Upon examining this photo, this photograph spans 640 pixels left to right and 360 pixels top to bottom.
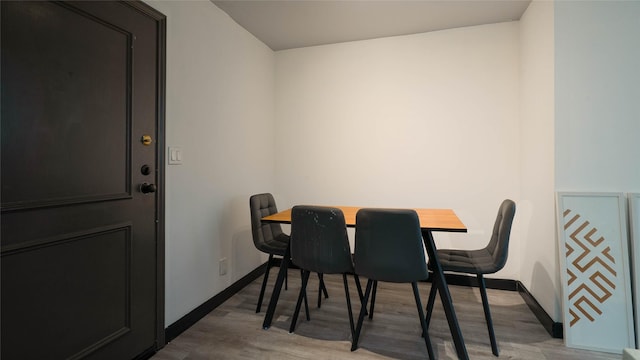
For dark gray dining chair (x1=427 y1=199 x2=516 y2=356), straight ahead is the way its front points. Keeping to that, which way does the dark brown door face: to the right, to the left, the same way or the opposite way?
the opposite way

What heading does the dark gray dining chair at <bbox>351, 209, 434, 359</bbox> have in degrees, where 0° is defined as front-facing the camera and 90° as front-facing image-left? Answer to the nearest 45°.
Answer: approximately 180°

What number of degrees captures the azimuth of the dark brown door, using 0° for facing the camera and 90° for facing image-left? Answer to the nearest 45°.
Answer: approximately 315°

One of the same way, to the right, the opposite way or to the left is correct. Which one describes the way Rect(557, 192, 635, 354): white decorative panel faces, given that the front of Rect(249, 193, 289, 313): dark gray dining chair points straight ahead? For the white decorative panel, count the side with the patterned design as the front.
to the right

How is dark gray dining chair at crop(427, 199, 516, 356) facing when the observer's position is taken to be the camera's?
facing to the left of the viewer

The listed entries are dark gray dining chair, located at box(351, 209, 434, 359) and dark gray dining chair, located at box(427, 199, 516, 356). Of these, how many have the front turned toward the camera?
0

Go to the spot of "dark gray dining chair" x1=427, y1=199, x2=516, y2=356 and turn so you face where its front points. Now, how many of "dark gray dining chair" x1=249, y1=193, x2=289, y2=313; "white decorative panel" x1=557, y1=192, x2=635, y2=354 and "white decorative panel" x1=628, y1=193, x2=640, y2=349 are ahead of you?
1

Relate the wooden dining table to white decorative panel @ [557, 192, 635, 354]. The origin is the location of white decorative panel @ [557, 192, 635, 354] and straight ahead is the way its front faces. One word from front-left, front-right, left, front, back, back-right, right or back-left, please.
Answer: front-right

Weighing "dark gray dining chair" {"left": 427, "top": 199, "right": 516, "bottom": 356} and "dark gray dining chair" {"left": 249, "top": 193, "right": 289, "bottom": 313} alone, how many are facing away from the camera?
0

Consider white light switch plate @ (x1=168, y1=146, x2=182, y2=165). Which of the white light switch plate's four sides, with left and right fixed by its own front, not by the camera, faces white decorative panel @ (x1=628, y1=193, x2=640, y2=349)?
front

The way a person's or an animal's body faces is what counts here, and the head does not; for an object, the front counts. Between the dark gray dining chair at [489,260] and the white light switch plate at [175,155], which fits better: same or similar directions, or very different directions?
very different directions

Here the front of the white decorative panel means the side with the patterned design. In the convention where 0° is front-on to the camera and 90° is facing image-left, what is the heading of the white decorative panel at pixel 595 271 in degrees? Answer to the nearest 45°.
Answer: approximately 0°

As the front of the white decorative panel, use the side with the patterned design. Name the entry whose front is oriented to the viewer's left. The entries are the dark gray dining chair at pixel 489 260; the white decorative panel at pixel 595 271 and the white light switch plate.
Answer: the dark gray dining chair

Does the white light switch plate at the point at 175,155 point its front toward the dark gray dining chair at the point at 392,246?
yes

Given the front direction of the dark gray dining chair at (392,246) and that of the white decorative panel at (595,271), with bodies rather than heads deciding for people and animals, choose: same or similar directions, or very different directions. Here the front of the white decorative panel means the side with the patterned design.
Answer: very different directions
